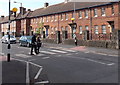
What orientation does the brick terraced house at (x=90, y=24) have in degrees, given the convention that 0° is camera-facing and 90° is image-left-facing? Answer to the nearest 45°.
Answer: approximately 45°

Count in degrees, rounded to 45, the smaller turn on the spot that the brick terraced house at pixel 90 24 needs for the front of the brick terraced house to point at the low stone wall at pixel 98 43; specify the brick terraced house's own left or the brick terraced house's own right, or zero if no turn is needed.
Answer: approximately 45° to the brick terraced house's own left
